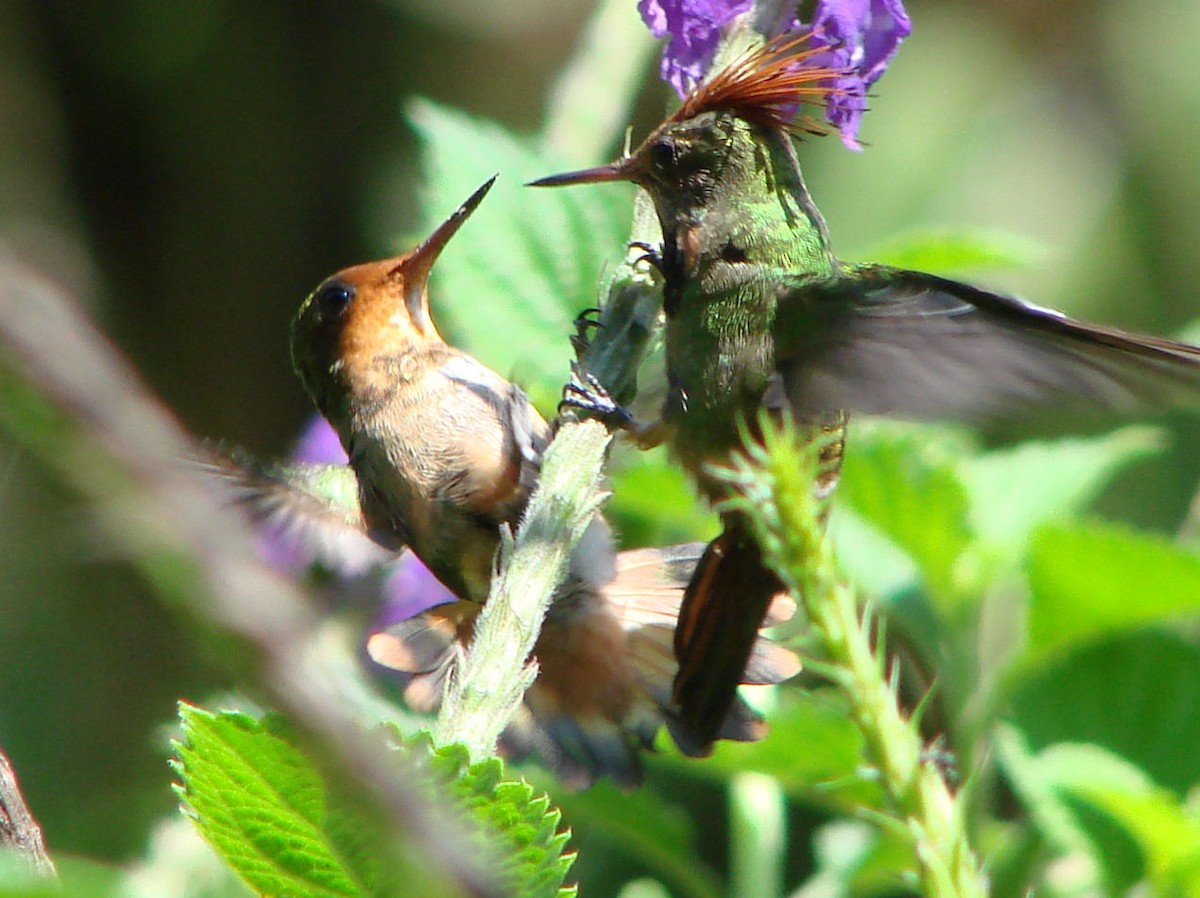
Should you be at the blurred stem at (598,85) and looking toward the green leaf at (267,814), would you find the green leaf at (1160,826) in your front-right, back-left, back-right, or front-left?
front-left

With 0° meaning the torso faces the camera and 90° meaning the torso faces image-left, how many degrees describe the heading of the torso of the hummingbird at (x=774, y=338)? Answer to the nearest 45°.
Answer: approximately 90°

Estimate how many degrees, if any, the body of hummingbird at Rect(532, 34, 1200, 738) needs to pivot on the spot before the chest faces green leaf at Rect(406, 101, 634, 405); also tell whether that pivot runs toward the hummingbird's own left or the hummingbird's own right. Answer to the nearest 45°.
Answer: approximately 45° to the hummingbird's own right
